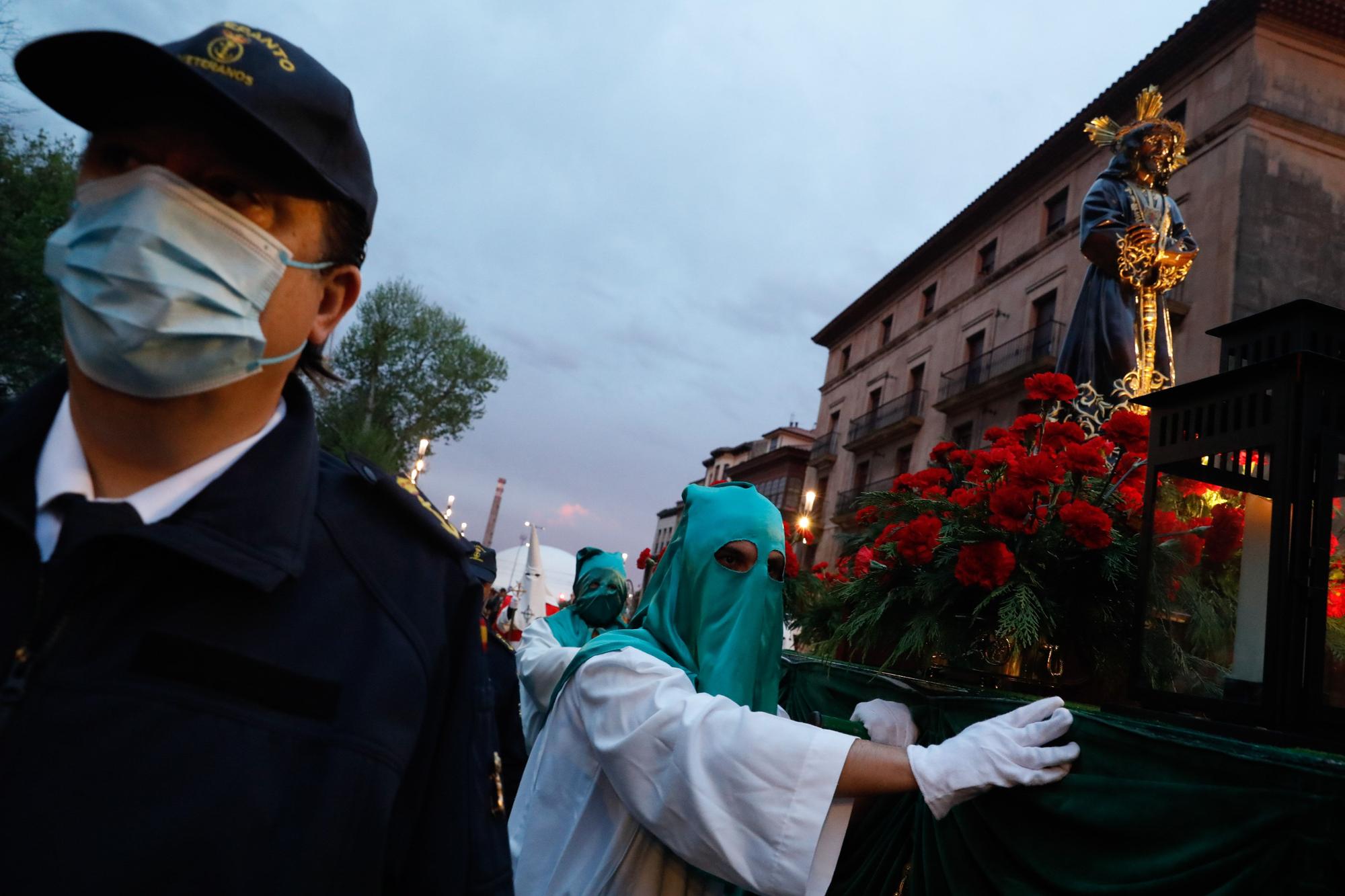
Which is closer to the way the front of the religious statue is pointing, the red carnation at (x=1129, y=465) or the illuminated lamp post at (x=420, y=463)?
the red carnation

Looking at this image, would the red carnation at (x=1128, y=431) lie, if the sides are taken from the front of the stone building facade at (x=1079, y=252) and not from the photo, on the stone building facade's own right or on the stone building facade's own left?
on the stone building facade's own left

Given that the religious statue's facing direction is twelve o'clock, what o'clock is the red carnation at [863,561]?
The red carnation is roughly at 2 o'clock from the religious statue.
